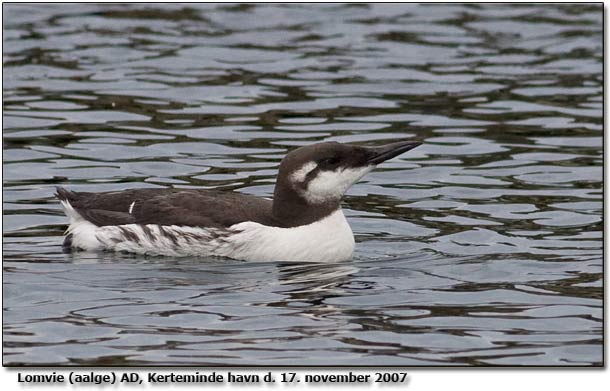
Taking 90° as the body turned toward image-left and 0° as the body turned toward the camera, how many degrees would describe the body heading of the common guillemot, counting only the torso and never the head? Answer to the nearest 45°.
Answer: approximately 270°
